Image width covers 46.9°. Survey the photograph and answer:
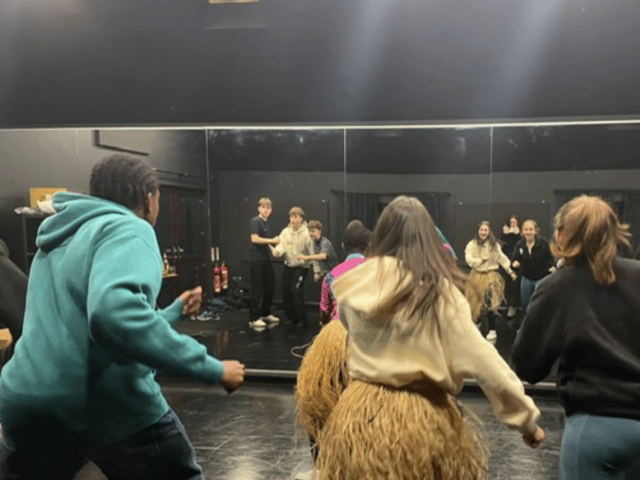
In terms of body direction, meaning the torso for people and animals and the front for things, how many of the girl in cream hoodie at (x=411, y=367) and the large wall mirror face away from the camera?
1

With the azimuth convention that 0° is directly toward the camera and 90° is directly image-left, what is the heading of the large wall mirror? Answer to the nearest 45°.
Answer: approximately 0°

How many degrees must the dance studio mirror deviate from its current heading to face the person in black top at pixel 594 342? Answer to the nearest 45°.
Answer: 0° — it already faces them

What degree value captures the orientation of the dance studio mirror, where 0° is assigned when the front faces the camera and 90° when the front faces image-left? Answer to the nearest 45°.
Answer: approximately 0°

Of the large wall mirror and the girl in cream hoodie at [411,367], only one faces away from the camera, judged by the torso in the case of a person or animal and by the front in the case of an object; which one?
the girl in cream hoodie

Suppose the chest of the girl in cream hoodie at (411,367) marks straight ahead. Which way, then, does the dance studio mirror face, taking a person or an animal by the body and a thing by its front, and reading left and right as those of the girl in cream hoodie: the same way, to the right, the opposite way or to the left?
the opposite way

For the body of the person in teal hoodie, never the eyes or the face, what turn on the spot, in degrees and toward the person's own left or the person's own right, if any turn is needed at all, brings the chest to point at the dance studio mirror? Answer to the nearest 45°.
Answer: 0° — they already face it

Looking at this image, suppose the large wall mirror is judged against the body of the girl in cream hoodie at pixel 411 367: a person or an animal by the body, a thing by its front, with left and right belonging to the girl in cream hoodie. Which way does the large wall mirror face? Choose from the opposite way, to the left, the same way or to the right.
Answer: the opposite way

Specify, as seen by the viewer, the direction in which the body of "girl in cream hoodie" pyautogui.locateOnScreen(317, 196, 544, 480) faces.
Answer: away from the camera

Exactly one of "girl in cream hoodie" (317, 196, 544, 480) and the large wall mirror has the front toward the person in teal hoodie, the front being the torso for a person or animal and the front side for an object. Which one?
the large wall mirror

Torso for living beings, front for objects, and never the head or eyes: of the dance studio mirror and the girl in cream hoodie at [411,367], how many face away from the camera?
1

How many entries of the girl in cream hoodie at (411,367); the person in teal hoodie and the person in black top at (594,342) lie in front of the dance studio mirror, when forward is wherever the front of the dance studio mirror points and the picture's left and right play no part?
3

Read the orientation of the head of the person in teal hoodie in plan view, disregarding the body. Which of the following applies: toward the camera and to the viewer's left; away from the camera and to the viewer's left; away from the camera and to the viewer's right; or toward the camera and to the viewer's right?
away from the camera and to the viewer's right

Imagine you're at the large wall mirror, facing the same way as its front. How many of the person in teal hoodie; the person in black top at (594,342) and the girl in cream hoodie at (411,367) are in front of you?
3

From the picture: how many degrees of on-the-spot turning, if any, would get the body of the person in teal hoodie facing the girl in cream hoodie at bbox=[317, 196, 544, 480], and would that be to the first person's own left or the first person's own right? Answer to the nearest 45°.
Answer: approximately 45° to the first person's own right
